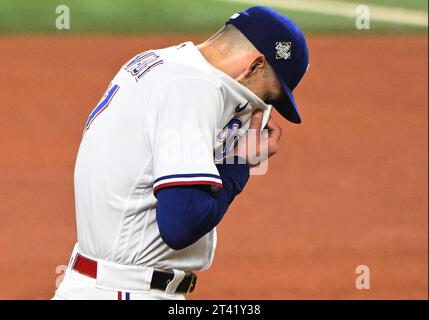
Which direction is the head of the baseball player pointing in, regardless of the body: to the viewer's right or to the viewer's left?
to the viewer's right

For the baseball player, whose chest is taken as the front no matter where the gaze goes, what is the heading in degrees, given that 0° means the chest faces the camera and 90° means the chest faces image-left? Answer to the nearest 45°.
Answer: approximately 270°
